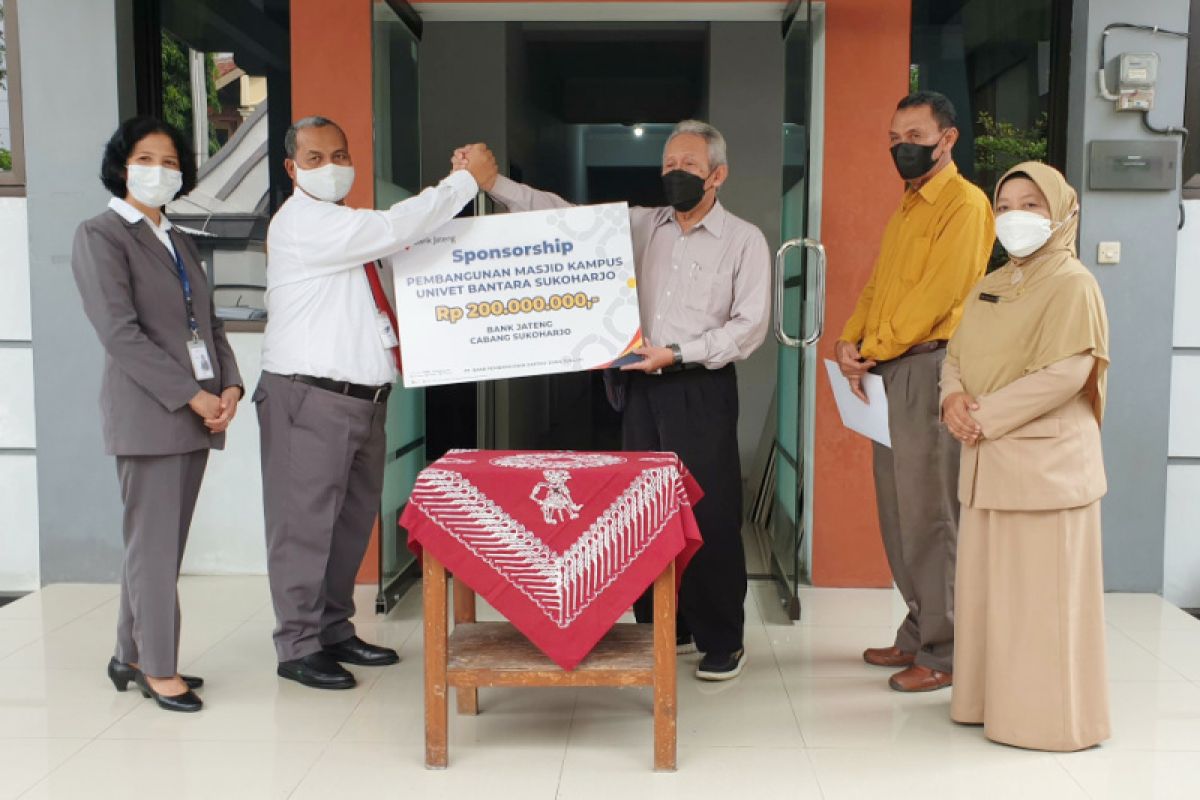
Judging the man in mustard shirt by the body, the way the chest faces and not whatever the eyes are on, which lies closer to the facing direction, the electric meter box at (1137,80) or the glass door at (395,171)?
the glass door

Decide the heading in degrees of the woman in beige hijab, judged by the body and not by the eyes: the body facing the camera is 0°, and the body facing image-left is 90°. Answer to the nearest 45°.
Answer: approximately 45°

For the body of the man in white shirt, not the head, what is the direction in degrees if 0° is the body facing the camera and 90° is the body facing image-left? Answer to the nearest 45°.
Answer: approximately 315°

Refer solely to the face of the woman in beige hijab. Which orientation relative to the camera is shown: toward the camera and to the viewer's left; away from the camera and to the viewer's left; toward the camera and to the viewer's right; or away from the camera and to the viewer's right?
toward the camera and to the viewer's left

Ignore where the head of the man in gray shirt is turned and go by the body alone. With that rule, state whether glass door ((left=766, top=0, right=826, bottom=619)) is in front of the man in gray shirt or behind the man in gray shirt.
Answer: behind

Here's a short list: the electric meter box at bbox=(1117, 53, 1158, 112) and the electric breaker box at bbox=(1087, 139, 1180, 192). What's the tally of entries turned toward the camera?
2

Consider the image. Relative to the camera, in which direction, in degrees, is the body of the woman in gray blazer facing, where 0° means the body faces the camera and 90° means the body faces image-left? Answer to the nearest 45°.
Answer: approximately 315°

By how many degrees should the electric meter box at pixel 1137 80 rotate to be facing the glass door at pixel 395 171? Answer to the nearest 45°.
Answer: approximately 45° to its right

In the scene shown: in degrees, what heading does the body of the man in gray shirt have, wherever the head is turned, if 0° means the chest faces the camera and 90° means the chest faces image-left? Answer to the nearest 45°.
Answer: approximately 45°

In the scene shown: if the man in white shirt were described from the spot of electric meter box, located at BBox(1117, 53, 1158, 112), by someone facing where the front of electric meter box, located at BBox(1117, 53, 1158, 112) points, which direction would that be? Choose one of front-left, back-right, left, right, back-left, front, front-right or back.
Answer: front-right

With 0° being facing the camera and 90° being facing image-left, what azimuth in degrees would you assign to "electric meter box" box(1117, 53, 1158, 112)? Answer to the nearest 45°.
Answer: approximately 0°

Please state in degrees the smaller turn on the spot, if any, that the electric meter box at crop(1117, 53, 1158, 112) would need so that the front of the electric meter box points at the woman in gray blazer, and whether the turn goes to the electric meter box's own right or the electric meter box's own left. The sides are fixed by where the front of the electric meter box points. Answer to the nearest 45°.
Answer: approximately 45° to the electric meter box's own right

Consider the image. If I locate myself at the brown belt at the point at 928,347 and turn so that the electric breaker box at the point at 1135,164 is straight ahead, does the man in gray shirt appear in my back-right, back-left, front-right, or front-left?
back-left

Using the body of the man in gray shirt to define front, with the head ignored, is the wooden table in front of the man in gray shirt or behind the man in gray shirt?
in front

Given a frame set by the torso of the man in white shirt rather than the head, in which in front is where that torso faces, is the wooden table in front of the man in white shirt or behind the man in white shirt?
in front

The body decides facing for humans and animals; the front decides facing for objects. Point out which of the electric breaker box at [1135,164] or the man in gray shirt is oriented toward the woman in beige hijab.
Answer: the electric breaker box
